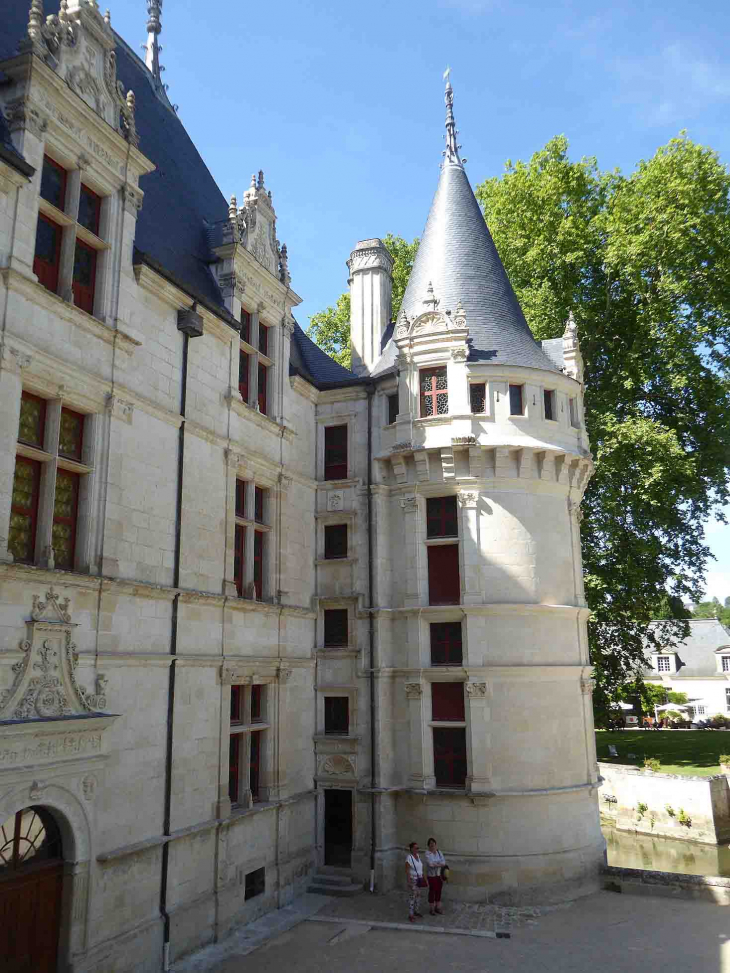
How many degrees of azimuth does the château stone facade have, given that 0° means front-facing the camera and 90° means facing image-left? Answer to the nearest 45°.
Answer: approximately 315°

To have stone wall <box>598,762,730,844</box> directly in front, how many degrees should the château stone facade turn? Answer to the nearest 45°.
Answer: approximately 90° to its left

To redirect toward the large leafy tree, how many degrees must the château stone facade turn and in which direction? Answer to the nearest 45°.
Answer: approximately 90° to its left
